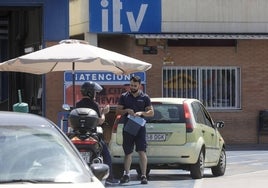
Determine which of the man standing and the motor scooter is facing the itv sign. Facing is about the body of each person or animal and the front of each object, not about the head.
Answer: the motor scooter

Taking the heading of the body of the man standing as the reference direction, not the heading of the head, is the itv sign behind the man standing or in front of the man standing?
behind

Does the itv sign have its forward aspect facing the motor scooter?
yes

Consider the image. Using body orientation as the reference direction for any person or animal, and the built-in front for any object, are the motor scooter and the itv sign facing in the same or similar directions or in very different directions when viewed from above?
very different directions

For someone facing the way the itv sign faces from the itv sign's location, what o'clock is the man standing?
The man standing is roughly at 12 o'clock from the itv sign.

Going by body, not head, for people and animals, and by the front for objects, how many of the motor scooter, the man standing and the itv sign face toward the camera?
2

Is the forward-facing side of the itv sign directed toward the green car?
yes

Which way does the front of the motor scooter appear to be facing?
away from the camera

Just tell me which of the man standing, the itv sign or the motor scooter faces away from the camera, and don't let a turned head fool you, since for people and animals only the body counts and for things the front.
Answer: the motor scooter

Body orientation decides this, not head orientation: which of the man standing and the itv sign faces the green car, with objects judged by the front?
the itv sign
